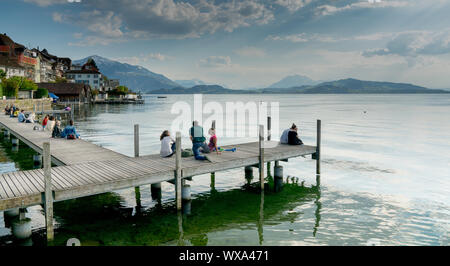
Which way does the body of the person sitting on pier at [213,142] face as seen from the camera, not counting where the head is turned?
to the viewer's right

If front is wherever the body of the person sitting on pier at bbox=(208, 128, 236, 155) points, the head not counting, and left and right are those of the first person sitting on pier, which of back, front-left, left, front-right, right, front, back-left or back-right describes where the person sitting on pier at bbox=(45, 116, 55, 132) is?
back-left
